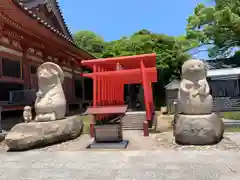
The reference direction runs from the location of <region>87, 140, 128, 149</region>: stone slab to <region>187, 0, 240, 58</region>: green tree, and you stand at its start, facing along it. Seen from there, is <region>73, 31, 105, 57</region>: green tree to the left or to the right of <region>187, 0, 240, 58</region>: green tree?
left

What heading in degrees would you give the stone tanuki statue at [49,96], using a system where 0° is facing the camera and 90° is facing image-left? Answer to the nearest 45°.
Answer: approximately 45°

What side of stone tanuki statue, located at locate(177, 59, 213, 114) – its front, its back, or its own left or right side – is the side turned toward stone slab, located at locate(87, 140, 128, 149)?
right

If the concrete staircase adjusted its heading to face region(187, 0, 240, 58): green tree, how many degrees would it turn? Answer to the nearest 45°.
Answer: approximately 135° to its left

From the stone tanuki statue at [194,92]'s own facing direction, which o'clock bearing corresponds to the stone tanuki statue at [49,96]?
the stone tanuki statue at [49,96] is roughly at 3 o'clock from the stone tanuki statue at [194,92].

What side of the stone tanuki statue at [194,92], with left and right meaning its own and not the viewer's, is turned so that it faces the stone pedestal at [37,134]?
right

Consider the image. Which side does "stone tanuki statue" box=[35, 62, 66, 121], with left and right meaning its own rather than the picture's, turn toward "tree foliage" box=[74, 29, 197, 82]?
back

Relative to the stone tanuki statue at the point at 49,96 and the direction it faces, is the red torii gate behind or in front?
behind

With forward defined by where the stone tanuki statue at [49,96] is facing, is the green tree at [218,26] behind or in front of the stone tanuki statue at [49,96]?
behind

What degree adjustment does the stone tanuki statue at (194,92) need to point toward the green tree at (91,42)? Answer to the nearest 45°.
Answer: approximately 135° to its right

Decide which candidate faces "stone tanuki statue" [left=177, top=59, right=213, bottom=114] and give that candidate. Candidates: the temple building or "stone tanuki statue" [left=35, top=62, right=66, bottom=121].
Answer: the temple building

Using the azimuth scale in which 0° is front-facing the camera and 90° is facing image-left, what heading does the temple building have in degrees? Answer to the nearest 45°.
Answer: approximately 315°
